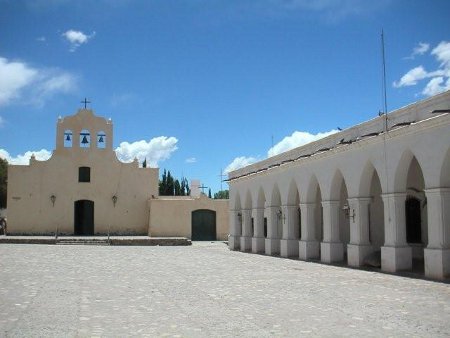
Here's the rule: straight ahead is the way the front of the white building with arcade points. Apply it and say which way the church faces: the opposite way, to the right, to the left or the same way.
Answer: to the left

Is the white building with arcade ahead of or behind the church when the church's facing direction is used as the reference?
ahead

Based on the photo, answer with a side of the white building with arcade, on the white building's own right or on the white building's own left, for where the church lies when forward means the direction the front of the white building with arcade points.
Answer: on the white building's own right

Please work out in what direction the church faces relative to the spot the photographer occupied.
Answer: facing the viewer

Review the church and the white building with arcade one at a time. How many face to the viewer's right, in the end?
0
